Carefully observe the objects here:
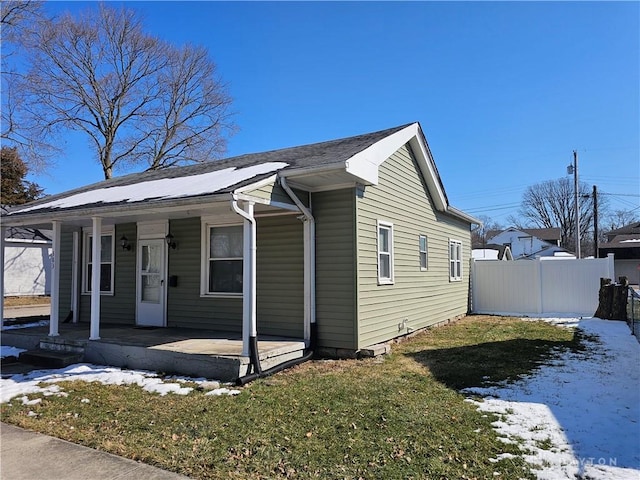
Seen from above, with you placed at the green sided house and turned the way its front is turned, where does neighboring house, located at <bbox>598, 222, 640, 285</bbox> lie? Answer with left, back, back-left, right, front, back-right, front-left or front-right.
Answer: back

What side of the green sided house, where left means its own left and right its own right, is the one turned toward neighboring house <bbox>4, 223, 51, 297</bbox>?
right

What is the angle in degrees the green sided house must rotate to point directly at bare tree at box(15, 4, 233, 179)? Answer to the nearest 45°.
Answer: approximately 135° to its right

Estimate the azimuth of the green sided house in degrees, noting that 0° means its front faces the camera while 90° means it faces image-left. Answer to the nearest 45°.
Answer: approximately 45°

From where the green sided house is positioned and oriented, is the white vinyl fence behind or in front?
behind

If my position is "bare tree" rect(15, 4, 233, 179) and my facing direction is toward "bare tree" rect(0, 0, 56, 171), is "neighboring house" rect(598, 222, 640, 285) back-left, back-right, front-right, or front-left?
back-left

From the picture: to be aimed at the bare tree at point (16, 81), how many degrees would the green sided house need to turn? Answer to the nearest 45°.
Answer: approximately 90° to its right
